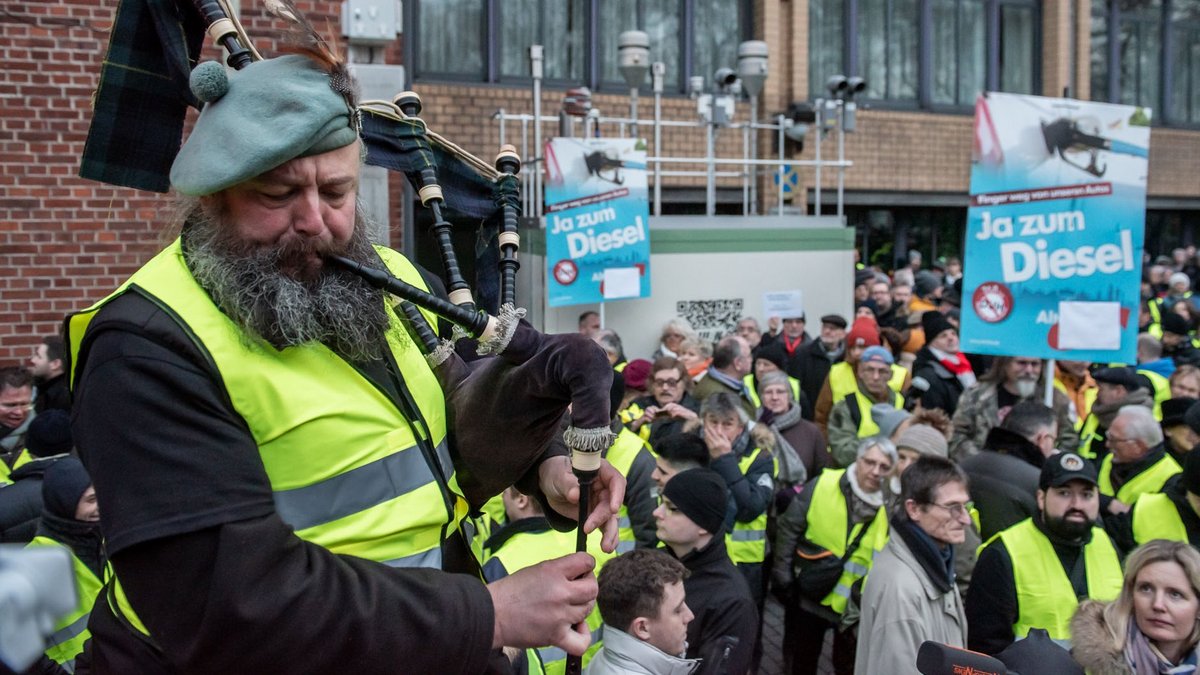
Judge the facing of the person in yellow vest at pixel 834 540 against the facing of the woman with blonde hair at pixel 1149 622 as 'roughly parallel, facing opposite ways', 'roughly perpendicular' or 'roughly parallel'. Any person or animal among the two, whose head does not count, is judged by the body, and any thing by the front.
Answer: roughly parallel

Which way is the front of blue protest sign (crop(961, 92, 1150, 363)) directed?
toward the camera

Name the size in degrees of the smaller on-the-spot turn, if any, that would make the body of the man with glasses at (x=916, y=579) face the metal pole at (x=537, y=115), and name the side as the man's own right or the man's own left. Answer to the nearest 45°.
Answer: approximately 135° to the man's own left

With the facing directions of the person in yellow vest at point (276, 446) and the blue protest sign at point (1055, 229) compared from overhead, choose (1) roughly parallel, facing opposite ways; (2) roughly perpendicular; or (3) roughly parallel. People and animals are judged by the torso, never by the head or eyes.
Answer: roughly perpendicular

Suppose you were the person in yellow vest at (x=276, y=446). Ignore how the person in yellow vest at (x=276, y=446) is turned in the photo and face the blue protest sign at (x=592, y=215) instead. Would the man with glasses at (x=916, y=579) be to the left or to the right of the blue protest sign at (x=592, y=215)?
right

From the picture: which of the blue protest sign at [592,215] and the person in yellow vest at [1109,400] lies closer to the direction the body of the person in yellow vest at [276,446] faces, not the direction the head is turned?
the person in yellow vest

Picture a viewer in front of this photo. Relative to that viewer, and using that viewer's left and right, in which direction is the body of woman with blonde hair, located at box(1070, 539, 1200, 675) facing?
facing the viewer and to the right of the viewer

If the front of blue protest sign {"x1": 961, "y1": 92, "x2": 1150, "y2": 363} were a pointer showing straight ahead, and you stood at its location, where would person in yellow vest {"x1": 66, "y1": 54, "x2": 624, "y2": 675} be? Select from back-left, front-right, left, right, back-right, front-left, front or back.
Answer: front

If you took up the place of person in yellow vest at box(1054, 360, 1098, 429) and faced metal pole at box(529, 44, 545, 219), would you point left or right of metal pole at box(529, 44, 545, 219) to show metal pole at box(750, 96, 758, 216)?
right

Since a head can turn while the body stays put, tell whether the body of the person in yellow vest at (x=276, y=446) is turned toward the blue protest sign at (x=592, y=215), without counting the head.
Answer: no
